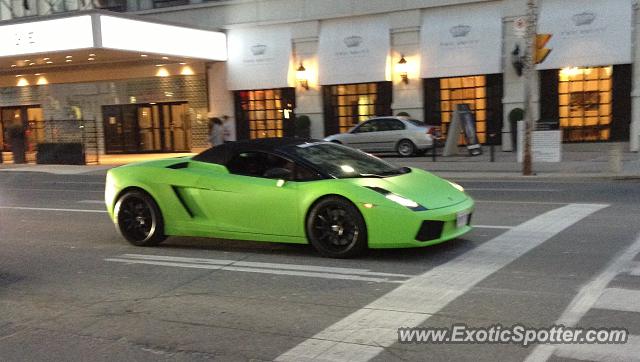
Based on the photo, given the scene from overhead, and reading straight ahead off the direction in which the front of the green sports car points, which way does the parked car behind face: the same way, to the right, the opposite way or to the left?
the opposite way

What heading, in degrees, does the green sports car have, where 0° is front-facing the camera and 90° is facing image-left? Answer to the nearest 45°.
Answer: approximately 315°

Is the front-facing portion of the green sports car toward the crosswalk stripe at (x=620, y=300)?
yes

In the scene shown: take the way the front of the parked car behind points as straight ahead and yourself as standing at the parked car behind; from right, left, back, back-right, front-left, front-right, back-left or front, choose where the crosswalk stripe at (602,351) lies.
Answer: back-left

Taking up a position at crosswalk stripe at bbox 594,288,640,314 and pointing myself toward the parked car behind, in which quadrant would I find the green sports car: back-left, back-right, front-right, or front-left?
front-left

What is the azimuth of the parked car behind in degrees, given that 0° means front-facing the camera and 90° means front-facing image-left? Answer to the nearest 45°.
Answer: approximately 135°

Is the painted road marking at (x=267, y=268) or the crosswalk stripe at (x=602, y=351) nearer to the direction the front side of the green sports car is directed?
the crosswalk stripe

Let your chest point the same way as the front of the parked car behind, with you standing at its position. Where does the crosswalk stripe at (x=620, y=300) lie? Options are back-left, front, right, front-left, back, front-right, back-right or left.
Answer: back-left

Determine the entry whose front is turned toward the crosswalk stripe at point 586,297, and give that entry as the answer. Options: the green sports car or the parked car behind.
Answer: the green sports car

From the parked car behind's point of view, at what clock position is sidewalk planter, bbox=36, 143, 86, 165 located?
The sidewalk planter is roughly at 11 o'clock from the parked car behind.

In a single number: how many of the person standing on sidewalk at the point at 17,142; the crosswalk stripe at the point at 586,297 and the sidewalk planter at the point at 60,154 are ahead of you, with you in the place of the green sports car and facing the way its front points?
1

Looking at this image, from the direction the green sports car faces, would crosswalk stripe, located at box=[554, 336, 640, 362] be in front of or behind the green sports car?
in front
